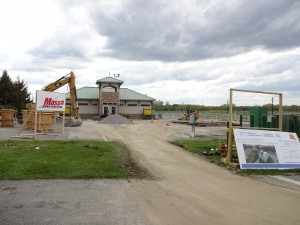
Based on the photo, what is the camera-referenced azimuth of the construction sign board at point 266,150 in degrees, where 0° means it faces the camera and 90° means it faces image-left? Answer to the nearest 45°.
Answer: approximately 0°

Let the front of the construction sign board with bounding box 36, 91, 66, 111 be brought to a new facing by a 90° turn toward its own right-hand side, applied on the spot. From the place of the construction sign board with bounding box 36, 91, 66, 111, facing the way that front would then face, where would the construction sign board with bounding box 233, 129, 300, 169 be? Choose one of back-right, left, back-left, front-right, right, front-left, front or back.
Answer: back-left

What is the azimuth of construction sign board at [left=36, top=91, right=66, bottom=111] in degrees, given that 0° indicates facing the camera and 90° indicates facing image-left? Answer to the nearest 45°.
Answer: approximately 0°
